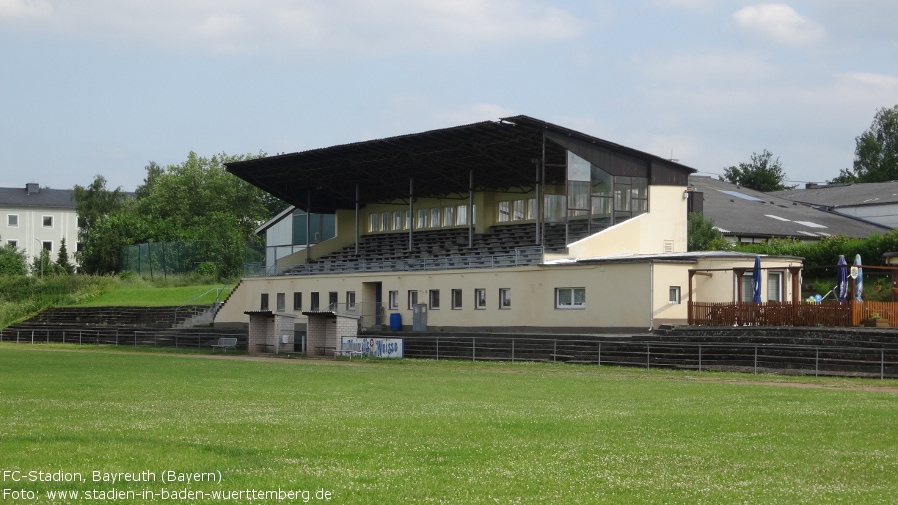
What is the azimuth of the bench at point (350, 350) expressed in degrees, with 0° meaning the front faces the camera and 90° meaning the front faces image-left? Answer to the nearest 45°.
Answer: approximately 45°

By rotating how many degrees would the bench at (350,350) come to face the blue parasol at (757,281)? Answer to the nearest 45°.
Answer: approximately 135° to its left

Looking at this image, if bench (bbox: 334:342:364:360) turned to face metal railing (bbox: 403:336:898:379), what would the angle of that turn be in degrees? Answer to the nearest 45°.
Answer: approximately 90° to its left

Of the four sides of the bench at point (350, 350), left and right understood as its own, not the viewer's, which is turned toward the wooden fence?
left

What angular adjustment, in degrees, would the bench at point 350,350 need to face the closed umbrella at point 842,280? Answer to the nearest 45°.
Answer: approximately 90° to its left
